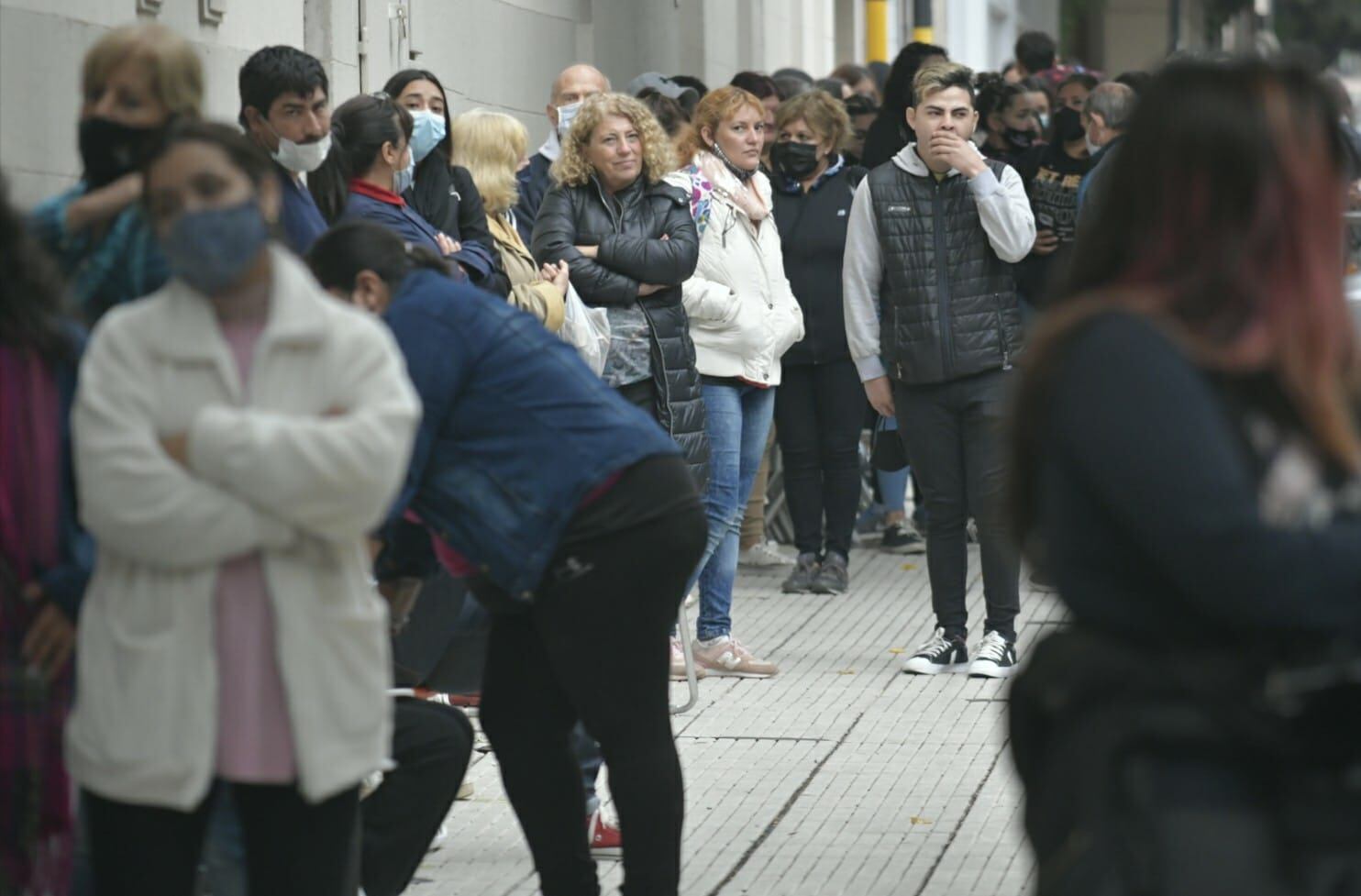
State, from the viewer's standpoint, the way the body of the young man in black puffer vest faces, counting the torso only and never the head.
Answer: toward the camera

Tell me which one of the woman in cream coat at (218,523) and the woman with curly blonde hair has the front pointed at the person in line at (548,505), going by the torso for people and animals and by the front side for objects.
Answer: the woman with curly blonde hair

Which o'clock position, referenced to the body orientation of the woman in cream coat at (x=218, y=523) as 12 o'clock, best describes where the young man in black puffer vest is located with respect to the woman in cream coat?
The young man in black puffer vest is roughly at 7 o'clock from the woman in cream coat.

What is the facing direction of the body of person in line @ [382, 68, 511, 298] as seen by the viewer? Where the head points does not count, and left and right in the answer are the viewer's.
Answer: facing the viewer

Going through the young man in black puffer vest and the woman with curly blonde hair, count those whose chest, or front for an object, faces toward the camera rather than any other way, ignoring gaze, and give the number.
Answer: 2

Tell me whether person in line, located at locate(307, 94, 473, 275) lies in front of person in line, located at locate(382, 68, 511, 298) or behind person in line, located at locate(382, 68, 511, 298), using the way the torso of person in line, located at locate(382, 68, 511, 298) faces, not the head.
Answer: in front

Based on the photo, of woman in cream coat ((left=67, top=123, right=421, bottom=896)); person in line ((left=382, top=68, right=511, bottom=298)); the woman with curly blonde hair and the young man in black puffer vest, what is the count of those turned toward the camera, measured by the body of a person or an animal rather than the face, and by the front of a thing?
4

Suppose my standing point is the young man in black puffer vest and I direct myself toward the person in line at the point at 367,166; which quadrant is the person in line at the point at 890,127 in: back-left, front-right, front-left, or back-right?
back-right

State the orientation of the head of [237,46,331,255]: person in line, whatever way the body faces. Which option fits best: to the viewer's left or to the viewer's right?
to the viewer's right

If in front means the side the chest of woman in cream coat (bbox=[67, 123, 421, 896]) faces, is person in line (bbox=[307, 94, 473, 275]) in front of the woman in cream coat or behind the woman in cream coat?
behind

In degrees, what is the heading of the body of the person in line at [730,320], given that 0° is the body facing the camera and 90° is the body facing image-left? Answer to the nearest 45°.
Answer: approximately 315°

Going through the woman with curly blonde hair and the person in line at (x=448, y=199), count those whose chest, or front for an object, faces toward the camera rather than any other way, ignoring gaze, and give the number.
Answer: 2

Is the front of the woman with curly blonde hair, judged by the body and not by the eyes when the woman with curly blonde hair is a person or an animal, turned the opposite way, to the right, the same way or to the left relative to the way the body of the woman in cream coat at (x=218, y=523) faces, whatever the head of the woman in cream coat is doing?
the same way

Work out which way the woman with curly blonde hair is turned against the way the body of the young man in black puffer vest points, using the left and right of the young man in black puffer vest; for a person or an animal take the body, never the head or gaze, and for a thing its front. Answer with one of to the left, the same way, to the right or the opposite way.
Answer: the same way

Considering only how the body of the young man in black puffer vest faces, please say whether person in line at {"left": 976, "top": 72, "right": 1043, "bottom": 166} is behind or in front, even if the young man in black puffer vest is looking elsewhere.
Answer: behind

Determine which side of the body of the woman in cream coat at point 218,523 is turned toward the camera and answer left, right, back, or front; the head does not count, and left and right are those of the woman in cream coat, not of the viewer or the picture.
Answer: front

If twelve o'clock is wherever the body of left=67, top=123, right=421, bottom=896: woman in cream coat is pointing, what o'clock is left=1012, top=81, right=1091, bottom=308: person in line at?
The person in line is roughly at 7 o'clock from the woman in cream coat.

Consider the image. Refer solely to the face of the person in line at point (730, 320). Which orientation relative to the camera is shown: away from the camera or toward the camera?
toward the camera

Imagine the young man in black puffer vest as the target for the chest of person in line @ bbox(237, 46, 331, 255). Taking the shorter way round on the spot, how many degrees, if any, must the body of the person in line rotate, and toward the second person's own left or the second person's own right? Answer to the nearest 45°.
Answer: approximately 90° to the second person's own left
